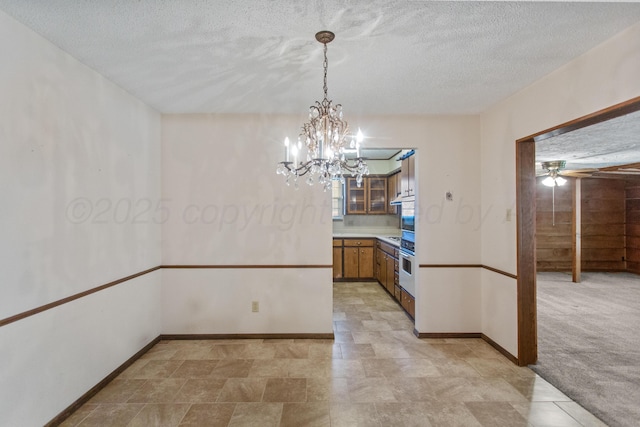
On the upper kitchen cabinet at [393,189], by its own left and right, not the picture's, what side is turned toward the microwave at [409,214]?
left

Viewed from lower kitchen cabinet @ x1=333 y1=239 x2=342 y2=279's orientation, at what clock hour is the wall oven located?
The wall oven is roughly at 11 o'clock from the lower kitchen cabinet.

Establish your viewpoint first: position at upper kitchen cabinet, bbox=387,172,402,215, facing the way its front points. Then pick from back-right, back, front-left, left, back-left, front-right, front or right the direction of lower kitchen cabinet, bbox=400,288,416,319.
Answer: left

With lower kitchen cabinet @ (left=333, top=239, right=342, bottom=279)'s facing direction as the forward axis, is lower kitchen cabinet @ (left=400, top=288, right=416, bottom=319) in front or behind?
in front

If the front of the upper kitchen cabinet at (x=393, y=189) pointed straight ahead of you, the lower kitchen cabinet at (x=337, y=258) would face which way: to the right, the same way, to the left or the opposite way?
to the left

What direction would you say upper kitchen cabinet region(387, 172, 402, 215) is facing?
to the viewer's left

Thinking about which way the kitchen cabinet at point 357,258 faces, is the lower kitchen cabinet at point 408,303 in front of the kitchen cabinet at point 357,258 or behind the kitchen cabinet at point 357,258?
in front

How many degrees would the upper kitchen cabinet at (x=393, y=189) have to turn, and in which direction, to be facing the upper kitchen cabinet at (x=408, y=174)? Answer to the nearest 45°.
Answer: approximately 90° to its left

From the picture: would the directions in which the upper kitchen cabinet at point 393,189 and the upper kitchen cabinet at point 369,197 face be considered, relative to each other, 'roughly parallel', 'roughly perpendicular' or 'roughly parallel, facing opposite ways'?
roughly perpendicular

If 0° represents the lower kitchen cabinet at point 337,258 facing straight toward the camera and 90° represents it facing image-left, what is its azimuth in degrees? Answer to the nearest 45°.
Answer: approximately 0°

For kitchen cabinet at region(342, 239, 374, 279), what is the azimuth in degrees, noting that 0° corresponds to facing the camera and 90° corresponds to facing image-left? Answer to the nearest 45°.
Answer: approximately 0°
